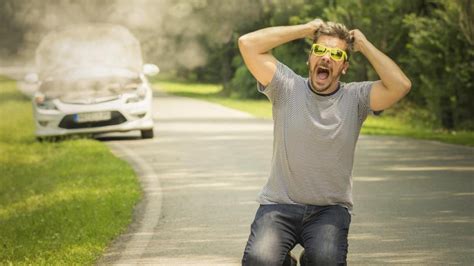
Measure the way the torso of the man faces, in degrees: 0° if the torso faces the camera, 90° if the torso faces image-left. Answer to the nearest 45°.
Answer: approximately 0°

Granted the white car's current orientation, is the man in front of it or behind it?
in front

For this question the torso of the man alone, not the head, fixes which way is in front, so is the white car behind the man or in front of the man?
behind

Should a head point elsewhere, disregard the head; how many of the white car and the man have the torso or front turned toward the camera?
2

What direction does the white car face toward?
toward the camera
